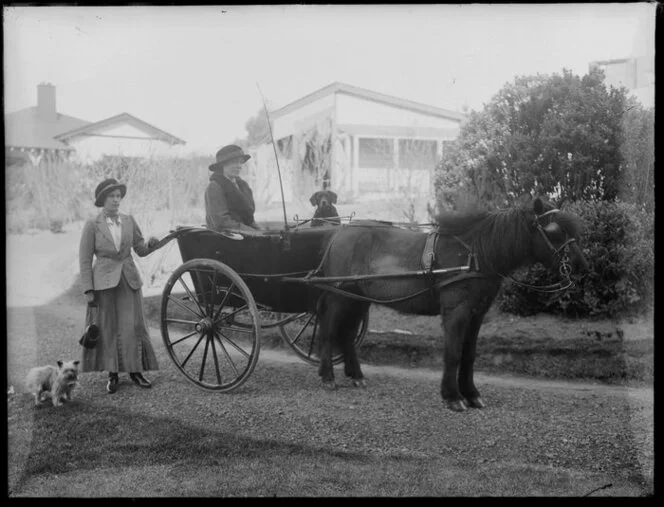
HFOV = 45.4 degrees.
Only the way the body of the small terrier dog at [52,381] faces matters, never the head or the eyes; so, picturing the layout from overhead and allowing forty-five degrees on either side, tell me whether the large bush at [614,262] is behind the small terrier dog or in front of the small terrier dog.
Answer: in front

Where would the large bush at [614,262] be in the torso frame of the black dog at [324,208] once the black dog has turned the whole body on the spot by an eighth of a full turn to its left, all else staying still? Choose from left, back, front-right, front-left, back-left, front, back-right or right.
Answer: front-left

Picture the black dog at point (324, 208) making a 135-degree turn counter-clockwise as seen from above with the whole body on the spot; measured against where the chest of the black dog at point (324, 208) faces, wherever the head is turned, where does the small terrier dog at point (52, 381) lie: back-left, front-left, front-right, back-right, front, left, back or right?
back-left

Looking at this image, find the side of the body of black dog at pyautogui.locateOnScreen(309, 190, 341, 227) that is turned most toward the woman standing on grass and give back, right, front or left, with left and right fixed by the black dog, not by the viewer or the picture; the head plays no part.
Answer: right

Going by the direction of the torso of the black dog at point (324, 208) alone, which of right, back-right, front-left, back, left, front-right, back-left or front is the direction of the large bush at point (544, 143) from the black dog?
left

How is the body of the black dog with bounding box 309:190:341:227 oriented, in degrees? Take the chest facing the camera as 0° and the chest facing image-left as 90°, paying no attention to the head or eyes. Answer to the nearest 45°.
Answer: approximately 0°

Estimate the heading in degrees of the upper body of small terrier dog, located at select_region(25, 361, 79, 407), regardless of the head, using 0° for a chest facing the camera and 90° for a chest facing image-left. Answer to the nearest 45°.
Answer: approximately 315°
